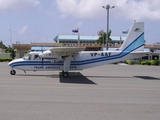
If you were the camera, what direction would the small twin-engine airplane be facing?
facing to the left of the viewer
